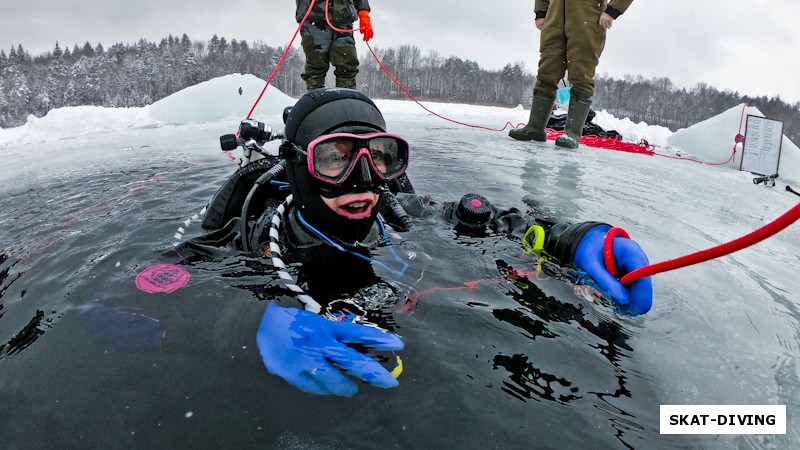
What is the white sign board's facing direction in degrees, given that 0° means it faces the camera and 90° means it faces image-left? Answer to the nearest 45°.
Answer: approximately 0°

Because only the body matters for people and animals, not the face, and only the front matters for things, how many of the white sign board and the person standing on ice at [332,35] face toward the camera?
2

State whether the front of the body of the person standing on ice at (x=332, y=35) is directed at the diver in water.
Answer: yes

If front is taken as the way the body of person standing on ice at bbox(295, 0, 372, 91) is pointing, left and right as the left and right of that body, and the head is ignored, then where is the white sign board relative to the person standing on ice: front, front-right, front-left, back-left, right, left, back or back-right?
left

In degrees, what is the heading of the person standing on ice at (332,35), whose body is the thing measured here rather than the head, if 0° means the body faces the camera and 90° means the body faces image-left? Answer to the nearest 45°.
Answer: approximately 0°

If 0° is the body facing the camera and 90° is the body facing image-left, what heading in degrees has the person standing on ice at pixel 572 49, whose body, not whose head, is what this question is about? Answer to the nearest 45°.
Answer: approximately 45°

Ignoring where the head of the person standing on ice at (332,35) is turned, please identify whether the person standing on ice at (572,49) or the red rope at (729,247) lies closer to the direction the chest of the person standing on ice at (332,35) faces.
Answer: the red rope

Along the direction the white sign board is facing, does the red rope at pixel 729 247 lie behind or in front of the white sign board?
in front
